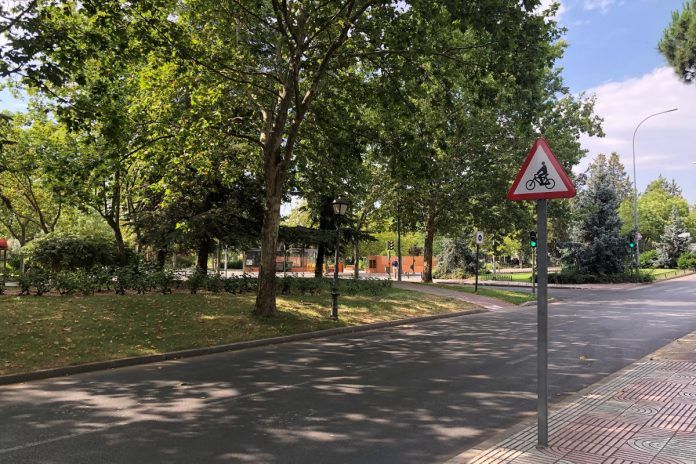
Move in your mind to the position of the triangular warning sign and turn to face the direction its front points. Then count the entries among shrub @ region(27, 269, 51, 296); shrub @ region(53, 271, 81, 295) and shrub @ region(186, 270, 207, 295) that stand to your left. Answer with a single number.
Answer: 0

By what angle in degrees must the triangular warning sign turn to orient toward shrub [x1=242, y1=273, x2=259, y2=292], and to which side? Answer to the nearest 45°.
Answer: approximately 135° to its right

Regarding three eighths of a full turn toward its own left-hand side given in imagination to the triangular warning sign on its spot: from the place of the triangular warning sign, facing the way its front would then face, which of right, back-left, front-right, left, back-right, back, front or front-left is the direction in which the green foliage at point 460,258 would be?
front-left

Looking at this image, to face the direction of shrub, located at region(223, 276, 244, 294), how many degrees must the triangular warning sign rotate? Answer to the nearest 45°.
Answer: approximately 135° to its right

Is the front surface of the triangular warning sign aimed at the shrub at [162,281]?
no

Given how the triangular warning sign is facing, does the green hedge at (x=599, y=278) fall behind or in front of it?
behind

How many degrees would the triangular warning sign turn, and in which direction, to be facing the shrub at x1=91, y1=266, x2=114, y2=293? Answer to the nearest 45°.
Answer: approximately 135° to its right

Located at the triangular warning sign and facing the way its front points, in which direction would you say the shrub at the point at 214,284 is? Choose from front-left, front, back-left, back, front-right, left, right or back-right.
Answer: back-right

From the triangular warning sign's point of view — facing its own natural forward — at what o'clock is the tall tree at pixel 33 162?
The tall tree is roughly at 4 o'clock from the triangular warning sign.

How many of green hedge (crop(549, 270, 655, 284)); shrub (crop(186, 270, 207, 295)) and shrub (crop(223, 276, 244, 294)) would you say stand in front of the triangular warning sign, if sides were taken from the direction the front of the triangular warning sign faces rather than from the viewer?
0

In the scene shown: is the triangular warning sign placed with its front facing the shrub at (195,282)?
no

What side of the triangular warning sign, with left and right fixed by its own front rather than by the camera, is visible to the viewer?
front

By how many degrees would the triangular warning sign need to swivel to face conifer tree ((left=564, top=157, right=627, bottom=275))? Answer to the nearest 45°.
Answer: approximately 180°
